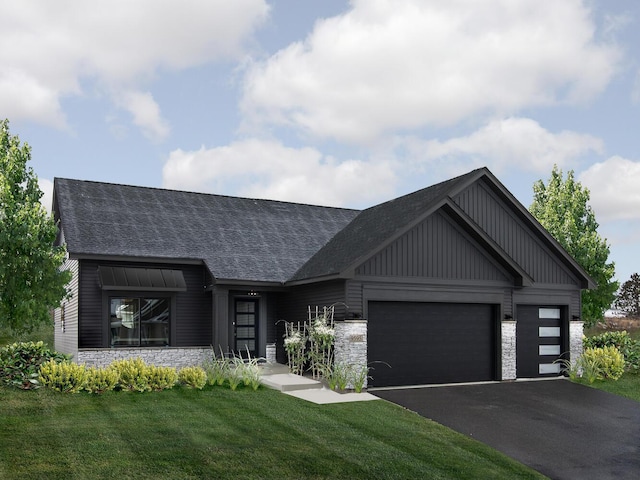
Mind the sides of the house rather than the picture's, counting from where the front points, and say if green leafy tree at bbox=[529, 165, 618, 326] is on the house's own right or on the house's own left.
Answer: on the house's own left

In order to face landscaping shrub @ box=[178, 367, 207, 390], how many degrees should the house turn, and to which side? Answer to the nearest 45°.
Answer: approximately 90° to its right

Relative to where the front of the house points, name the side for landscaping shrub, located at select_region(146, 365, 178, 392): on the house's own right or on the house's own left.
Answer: on the house's own right

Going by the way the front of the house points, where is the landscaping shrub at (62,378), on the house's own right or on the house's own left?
on the house's own right

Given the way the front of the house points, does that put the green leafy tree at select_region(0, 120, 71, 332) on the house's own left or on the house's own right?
on the house's own right

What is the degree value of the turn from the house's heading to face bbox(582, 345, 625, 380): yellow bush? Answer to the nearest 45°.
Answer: approximately 45° to its left

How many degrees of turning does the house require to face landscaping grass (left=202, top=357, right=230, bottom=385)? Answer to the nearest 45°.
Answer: approximately 90° to its right

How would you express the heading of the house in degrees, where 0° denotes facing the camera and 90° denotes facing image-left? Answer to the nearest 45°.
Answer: approximately 315°
